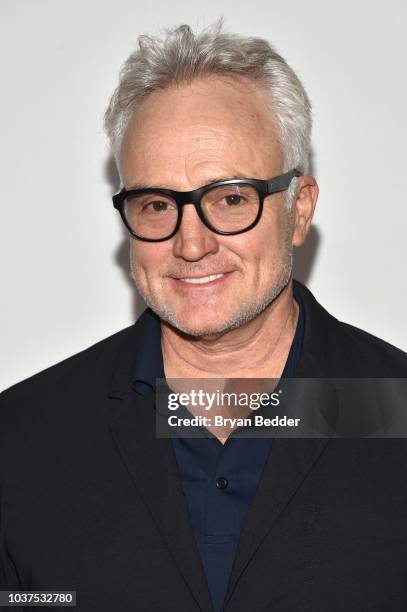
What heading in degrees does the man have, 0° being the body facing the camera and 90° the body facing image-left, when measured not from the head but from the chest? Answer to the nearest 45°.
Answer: approximately 0°
